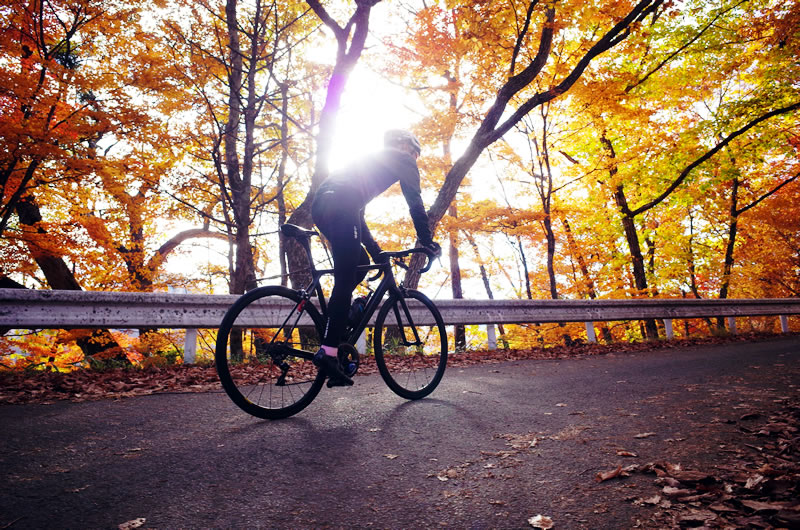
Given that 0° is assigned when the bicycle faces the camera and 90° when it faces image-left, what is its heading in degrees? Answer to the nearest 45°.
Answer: approximately 225°

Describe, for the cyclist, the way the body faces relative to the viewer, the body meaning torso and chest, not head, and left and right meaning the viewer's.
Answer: facing away from the viewer and to the right of the viewer

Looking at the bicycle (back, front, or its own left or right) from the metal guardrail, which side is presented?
left

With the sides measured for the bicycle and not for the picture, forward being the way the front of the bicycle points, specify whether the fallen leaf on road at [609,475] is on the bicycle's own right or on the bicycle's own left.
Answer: on the bicycle's own right

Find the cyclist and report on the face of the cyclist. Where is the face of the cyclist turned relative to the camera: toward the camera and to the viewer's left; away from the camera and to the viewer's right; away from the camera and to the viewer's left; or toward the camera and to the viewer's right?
away from the camera and to the viewer's right

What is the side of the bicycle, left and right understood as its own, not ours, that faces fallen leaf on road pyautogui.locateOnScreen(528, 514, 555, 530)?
right
